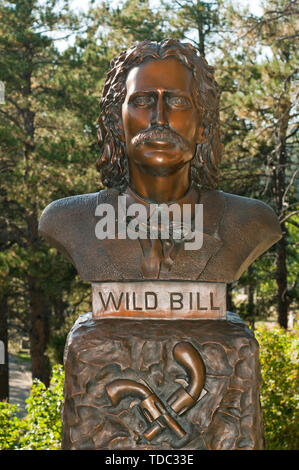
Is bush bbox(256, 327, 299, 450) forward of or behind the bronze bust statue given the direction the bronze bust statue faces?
behind

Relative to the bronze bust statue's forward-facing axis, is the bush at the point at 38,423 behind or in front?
behind

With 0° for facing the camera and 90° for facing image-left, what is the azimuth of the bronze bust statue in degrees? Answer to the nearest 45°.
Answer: approximately 0°

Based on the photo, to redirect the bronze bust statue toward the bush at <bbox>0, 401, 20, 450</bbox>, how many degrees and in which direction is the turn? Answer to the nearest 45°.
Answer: approximately 135° to its right
